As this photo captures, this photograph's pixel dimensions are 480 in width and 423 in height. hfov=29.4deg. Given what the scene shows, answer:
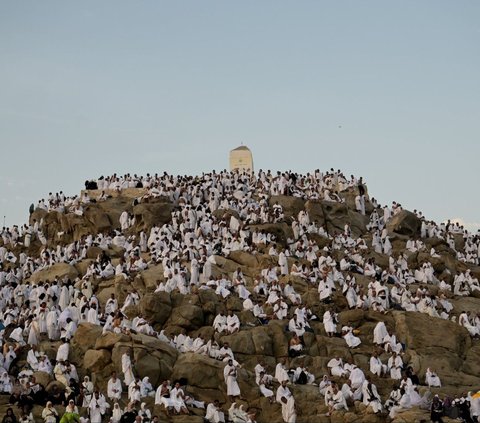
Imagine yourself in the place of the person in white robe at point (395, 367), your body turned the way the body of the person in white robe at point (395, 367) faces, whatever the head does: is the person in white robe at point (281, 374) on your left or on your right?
on your right

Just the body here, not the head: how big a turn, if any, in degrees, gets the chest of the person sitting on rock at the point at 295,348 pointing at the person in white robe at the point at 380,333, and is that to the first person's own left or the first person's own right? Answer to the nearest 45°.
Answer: approximately 135° to the first person's own left

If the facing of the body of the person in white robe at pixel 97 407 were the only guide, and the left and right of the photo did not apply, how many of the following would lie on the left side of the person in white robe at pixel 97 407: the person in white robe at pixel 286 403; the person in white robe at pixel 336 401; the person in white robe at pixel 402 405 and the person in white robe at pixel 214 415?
4

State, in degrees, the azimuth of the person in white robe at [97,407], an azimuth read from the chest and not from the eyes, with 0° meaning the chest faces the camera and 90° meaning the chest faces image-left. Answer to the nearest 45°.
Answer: approximately 0°

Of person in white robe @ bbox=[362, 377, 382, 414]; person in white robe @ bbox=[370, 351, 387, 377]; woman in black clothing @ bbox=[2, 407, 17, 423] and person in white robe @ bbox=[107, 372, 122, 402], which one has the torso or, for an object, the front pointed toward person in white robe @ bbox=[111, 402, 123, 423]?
person in white robe @ bbox=[107, 372, 122, 402]

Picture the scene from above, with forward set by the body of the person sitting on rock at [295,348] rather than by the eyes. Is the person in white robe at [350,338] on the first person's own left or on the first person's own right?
on the first person's own left

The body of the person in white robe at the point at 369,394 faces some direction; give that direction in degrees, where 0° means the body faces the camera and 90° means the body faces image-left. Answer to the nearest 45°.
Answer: approximately 315°

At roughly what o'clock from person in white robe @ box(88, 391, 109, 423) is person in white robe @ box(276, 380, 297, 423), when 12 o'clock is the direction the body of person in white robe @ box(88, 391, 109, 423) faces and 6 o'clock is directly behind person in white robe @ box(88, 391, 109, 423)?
person in white robe @ box(276, 380, 297, 423) is roughly at 9 o'clock from person in white robe @ box(88, 391, 109, 423).
